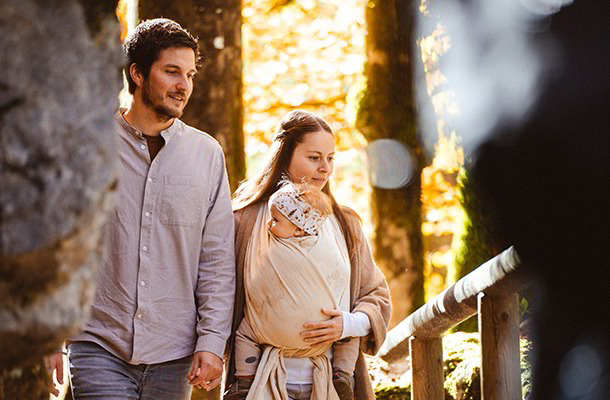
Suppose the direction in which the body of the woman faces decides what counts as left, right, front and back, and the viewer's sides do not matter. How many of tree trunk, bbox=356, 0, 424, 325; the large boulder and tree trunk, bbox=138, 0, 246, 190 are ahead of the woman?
1

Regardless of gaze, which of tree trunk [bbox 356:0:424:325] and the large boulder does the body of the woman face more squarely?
the large boulder

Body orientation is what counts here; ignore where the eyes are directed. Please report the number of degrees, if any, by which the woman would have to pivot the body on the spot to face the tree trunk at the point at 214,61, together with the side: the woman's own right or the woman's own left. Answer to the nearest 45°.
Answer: approximately 135° to the woman's own right

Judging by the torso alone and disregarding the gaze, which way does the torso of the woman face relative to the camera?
toward the camera

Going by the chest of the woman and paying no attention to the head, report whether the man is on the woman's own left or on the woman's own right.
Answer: on the woman's own right

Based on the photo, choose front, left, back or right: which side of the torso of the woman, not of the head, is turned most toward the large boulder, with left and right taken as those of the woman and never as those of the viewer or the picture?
front

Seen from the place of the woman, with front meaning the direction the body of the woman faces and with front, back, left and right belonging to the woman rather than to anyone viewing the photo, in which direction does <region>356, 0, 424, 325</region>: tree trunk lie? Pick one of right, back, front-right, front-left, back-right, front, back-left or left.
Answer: back
